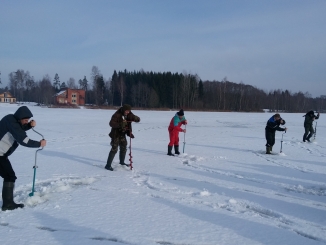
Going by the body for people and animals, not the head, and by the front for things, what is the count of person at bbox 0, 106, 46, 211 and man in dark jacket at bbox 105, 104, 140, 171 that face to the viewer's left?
0

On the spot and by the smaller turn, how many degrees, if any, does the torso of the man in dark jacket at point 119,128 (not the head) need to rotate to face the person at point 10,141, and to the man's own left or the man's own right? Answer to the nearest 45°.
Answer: approximately 90° to the man's own right

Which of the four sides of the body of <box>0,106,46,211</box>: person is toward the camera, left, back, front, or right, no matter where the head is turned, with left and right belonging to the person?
right

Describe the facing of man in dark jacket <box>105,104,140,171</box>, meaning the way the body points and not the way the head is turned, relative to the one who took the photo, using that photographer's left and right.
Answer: facing the viewer and to the right of the viewer

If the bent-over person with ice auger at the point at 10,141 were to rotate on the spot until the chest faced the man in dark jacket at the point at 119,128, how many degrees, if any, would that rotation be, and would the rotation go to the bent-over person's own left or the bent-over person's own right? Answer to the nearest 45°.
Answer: approximately 45° to the bent-over person's own left
